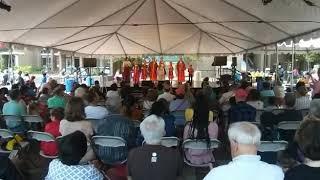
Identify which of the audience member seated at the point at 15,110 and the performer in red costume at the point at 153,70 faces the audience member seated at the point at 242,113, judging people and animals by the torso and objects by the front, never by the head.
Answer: the performer in red costume

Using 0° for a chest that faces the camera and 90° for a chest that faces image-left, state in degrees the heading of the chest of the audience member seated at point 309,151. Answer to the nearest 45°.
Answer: approximately 180°

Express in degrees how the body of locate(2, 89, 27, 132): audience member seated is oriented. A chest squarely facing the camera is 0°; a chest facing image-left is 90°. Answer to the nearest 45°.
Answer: approximately 180°

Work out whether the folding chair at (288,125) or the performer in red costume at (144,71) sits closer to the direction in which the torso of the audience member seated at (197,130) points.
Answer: the performer in red costume

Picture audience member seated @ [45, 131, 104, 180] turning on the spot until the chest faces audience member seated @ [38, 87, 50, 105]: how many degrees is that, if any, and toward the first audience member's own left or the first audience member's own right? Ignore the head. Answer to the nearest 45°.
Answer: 0° — they already face them

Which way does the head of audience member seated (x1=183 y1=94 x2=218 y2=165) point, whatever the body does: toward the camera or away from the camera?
away from the camera

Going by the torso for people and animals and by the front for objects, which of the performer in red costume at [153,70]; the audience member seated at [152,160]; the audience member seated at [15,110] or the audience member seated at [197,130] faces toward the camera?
the performer in red costume

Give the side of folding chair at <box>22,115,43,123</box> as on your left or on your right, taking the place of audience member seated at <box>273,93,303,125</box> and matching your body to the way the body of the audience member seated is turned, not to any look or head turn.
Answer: on your left

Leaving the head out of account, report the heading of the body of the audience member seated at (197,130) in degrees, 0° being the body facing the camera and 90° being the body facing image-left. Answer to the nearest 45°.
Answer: approximately 180°

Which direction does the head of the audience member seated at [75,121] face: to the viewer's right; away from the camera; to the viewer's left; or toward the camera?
away from the camera

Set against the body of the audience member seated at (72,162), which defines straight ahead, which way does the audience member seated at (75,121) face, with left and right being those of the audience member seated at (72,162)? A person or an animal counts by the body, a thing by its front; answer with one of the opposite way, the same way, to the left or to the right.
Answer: the same way

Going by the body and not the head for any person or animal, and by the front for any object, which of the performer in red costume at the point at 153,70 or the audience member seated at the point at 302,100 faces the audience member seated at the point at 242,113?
the performer in red costume

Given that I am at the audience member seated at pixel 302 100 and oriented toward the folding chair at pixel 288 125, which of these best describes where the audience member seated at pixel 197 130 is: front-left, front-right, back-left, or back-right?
front-right

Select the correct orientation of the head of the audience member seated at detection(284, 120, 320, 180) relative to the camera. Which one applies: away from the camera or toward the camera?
away from the camera

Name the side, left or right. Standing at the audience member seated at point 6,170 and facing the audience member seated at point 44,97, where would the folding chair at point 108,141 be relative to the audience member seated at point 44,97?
right

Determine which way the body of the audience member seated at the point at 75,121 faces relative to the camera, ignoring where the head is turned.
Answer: away from the camera

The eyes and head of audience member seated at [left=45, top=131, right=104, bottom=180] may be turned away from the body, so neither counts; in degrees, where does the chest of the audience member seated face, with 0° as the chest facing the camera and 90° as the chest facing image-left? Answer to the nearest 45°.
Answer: approximately 180°

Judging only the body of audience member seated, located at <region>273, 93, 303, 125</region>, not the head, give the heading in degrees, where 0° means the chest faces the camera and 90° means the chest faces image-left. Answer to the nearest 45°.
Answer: approximately 180°

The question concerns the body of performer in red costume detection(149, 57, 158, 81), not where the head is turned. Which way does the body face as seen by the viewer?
toward the camera

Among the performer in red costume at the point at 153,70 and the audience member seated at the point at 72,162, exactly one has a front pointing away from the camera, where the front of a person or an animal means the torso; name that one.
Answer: the audience member seated

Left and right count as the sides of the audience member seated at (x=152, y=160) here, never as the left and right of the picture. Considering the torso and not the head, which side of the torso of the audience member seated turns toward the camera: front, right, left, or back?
back
